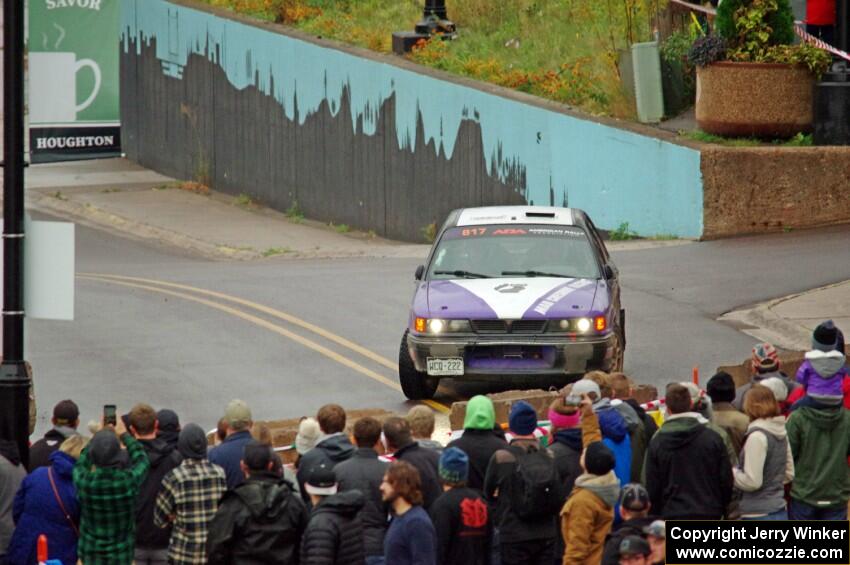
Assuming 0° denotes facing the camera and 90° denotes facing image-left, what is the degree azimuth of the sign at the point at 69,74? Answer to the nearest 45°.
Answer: approximately 0°

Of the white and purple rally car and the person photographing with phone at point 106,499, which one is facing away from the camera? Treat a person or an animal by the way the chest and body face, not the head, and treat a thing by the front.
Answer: the person photographing with phone

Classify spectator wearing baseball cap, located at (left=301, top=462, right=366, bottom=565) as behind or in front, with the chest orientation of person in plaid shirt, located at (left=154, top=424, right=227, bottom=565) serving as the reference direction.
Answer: behind

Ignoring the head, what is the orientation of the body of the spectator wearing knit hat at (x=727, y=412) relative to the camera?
away from the camera

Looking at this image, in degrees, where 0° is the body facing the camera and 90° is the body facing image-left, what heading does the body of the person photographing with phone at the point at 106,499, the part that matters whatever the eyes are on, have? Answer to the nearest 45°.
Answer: approximately 180°

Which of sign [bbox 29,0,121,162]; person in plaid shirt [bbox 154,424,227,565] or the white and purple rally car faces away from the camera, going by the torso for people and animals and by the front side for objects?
the person in plaid shirt

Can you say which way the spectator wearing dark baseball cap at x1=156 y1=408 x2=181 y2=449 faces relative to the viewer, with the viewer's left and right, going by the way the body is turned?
facing away from the viewer
